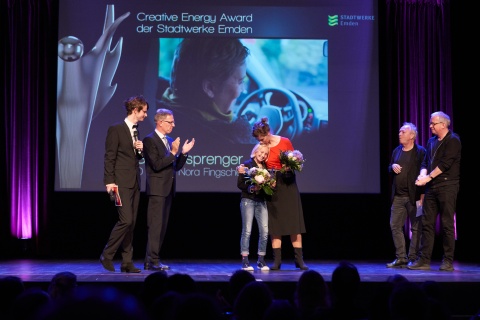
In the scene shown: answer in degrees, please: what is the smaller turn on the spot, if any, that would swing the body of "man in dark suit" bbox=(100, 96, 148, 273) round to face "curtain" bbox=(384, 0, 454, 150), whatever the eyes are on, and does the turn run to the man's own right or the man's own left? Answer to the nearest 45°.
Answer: approximately 90° to the man's own left

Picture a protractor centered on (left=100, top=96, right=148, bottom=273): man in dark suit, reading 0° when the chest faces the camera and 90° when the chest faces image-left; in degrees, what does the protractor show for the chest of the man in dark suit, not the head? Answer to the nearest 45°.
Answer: approximately 315°

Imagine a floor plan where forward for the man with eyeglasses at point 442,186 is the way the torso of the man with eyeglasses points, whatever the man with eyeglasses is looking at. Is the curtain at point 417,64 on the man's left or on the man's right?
on the man's right

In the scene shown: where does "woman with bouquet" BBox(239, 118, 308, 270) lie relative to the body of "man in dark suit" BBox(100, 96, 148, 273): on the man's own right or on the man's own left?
on the man's own left

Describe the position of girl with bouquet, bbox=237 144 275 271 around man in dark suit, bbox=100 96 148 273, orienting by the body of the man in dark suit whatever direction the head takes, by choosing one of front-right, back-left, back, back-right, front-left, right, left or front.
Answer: front-left

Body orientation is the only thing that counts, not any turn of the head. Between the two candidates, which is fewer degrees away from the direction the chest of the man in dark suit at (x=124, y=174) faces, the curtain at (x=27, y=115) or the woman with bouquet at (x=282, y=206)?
the woman with bouquet

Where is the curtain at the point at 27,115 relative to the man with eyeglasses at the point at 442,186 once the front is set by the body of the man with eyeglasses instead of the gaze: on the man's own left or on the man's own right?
on the man's own right

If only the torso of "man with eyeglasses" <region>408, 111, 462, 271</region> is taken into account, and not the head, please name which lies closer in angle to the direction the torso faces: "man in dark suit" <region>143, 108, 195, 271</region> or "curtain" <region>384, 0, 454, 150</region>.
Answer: the man in dark suit

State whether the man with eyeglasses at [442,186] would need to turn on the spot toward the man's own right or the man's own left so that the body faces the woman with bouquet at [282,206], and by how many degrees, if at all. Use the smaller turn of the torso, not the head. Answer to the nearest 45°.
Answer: approximately 45° to the man's own right
